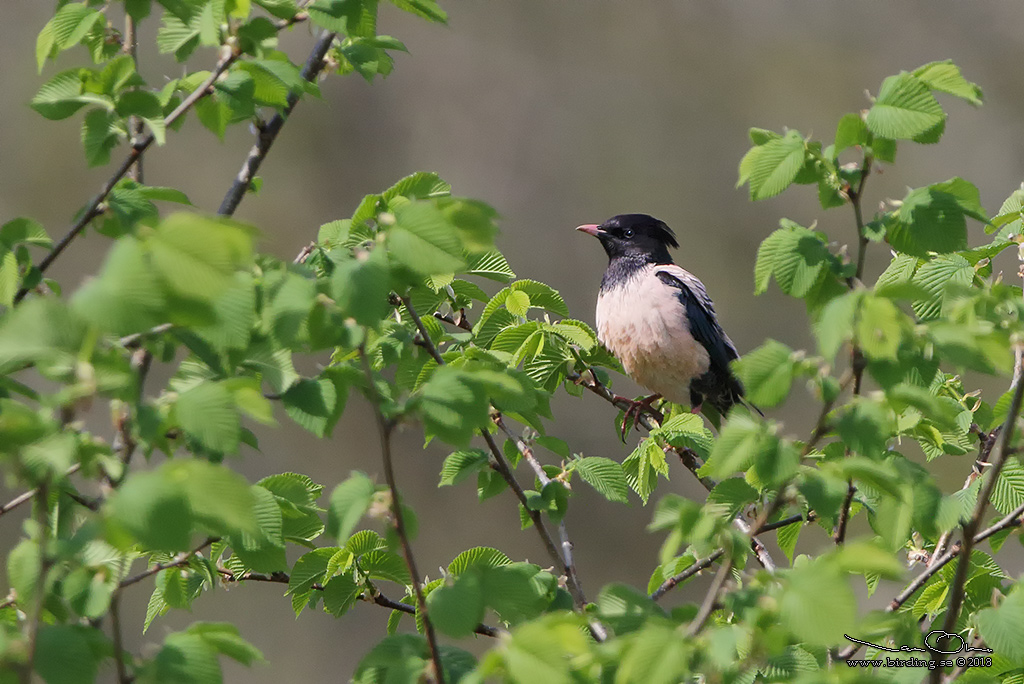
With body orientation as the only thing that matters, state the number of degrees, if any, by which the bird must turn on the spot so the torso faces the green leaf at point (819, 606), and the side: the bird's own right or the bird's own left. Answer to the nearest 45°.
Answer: approximately 45° to the bird's own left

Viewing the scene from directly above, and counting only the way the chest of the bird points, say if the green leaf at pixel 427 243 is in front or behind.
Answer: in front

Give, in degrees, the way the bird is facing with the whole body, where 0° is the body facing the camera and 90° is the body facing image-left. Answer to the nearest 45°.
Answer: approximately 45°

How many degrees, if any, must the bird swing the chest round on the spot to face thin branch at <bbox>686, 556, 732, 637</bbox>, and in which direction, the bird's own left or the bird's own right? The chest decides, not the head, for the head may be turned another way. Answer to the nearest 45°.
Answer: approximately 45° to the bird's own left

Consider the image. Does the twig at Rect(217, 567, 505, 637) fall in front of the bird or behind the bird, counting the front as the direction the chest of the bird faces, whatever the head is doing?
in front
